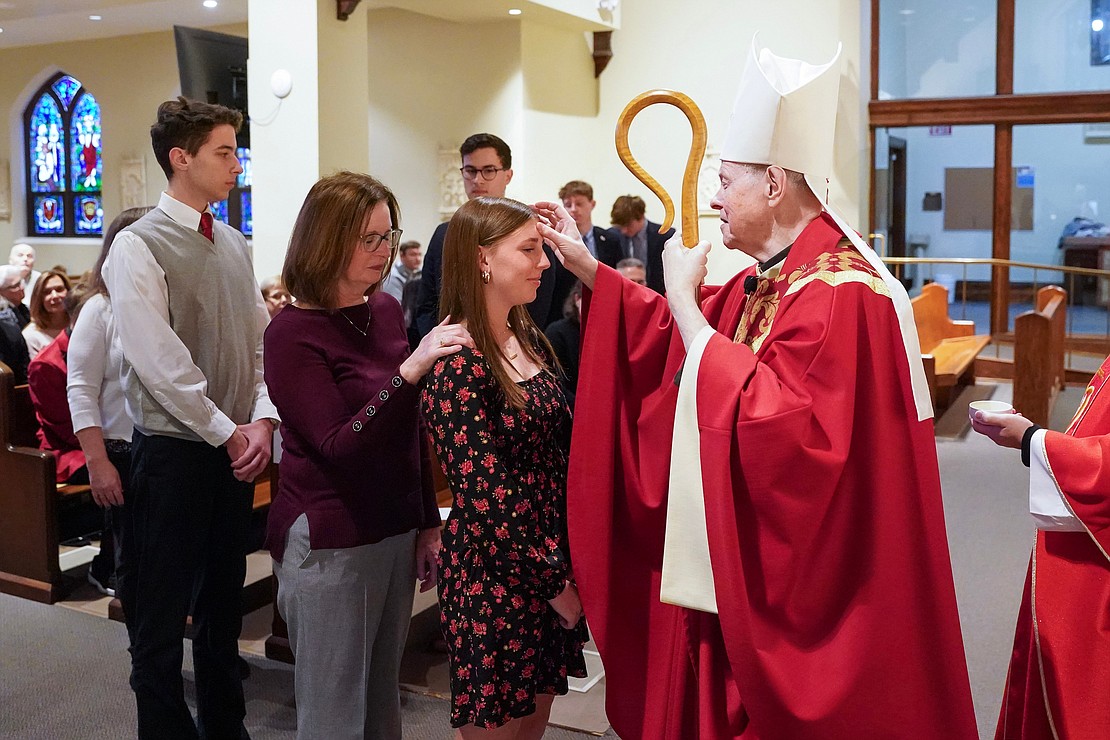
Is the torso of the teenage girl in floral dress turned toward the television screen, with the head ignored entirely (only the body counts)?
no

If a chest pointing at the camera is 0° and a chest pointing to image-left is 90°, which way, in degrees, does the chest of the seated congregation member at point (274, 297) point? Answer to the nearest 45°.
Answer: approximately 315°

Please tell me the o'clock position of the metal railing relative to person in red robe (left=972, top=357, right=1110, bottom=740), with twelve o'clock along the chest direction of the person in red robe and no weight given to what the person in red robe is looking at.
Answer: The metal railing is roughly at 3 o'clock from the person in red robe.

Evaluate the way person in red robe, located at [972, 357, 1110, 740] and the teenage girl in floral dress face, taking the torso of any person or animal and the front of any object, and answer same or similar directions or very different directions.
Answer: very different directions

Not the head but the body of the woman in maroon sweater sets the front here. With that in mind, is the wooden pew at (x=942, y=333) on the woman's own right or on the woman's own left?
on the woman's own left

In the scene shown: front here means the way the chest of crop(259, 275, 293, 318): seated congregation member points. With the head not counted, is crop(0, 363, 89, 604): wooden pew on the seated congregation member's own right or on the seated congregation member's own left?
on the seated congregation member's own right

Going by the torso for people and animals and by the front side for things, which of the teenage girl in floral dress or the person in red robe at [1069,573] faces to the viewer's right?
the teenage girl in floral dress

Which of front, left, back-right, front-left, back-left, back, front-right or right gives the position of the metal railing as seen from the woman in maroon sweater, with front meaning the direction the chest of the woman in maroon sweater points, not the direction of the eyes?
left

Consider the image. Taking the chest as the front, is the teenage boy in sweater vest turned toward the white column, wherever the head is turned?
no

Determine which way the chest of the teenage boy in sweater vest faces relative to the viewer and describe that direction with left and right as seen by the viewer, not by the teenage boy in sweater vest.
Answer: facing the viewer and to the right of the viewer

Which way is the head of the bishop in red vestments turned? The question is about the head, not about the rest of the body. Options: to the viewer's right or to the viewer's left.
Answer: to the viewer's left

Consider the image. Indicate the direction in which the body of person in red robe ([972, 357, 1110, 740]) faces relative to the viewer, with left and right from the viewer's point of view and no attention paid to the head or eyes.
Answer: facing to the left of the viewer

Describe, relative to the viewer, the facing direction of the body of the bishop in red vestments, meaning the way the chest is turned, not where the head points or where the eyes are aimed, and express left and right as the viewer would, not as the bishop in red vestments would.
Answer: facing to the left of the viewer

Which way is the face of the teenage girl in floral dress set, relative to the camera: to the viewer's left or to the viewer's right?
to the viewer's right
